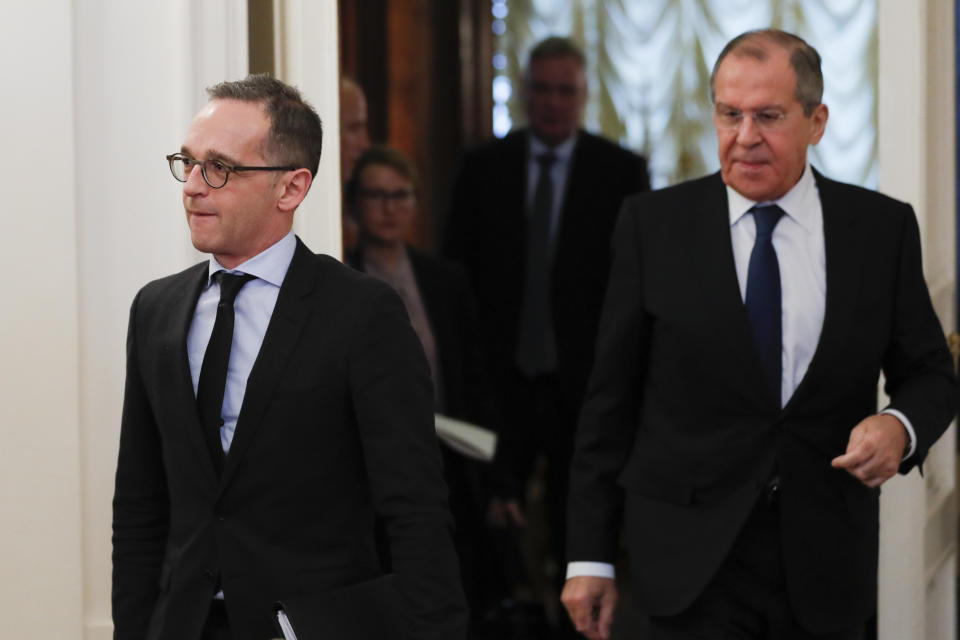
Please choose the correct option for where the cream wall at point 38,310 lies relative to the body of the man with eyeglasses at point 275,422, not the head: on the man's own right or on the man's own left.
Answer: on the man's own right

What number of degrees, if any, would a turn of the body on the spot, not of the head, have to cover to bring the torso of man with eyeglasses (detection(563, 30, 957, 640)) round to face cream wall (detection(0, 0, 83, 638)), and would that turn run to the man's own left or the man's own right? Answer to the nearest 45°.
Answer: approximately 90° to the man's own right

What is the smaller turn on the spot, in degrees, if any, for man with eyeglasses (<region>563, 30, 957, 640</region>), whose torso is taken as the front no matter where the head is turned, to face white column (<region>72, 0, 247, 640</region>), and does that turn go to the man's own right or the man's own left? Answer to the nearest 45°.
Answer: approximately 90° to the man's own right

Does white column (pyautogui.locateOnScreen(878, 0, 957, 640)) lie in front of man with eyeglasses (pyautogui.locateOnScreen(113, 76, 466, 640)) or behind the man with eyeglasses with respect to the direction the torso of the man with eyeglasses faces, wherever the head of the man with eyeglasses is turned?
behind

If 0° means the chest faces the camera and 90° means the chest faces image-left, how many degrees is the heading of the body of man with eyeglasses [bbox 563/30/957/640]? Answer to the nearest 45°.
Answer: approximately 0°

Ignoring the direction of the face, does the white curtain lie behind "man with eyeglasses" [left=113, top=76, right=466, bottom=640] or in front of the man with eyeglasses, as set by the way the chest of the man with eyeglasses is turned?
behind

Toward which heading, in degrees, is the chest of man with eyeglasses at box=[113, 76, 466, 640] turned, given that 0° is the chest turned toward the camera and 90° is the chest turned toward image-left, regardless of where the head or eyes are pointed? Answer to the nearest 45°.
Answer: approximately 45°

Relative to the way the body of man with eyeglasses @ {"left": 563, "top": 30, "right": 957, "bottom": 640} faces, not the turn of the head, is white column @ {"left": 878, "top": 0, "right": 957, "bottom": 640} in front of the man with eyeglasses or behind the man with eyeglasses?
behind

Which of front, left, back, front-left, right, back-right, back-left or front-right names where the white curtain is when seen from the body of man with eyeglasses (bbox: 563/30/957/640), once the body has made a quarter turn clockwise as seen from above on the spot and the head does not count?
right

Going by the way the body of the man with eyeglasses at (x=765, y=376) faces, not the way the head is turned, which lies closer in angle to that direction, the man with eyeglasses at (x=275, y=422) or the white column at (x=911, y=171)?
the man with eyeglasses
